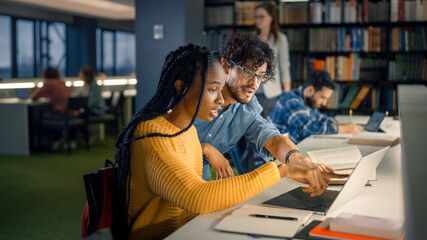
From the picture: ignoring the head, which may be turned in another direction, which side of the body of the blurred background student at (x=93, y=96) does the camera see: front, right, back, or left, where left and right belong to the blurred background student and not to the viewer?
left

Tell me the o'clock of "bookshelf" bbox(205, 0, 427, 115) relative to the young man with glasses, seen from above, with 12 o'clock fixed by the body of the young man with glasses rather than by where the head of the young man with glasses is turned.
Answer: The bookshelf is roughly at 8 o'clock from the young man with glasses.

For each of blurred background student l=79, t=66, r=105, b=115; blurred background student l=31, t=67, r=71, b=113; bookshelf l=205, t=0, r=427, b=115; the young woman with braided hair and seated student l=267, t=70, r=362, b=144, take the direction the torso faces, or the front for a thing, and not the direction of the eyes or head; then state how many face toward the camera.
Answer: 1

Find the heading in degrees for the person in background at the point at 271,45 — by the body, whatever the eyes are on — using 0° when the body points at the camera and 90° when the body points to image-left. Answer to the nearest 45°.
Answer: approximately 45°

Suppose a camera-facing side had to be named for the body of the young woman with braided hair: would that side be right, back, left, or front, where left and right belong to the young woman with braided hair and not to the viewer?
right

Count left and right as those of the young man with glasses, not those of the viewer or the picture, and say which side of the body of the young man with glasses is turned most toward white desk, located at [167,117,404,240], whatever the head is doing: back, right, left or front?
front

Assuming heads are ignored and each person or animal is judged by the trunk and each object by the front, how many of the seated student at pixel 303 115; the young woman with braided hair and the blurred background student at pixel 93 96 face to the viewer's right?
2

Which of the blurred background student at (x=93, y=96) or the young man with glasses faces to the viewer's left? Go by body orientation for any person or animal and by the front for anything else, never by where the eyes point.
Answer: the blurred background student

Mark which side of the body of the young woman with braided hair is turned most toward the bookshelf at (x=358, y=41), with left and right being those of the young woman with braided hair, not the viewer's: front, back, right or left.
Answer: left

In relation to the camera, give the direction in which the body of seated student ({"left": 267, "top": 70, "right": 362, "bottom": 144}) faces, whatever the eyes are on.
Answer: to the viewer's right

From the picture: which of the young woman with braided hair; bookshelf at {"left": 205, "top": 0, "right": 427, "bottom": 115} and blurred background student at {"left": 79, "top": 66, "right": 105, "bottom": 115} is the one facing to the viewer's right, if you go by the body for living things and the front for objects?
the young woman with braided hair

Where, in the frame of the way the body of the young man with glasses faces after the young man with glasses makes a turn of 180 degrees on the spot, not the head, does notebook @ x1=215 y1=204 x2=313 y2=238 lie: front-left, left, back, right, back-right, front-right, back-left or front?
back-left

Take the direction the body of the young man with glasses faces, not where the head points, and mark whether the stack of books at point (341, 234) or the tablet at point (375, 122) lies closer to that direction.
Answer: the stack of books

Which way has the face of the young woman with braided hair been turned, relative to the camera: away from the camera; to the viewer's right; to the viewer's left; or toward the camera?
to the viewer's right

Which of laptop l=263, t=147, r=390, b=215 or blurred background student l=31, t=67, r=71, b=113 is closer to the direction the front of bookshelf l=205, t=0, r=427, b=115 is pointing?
the laptop

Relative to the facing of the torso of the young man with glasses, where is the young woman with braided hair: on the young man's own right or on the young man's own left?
on the young man's own right

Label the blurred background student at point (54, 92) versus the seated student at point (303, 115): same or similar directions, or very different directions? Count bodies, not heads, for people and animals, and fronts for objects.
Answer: very different directions
